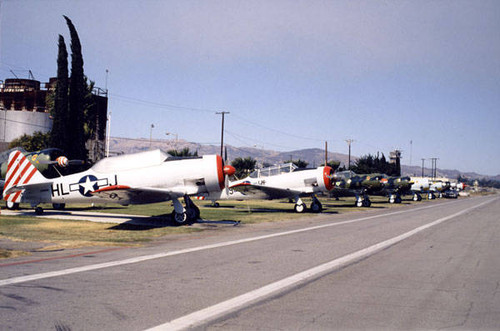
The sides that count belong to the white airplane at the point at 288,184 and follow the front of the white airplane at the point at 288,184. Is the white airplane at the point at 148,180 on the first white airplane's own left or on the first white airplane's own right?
on the first white airplane's own right

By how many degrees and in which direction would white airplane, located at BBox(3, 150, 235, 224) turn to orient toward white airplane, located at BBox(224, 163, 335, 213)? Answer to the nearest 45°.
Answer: approximately 45° to its left

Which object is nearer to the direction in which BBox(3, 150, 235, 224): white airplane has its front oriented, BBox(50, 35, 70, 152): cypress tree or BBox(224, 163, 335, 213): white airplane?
the white airplane

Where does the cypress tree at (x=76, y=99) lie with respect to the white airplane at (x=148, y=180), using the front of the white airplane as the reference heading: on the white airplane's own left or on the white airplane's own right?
on the white airplane's own left

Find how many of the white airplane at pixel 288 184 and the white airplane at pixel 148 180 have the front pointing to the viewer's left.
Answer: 0

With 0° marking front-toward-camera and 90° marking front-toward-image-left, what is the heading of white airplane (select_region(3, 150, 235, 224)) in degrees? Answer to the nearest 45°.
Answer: approximately 270°

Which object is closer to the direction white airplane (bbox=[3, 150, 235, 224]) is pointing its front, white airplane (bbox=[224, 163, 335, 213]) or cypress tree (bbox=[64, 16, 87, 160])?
the white airplane

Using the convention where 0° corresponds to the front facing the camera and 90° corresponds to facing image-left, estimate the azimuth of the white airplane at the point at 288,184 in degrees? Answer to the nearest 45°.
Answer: approximately 315°
